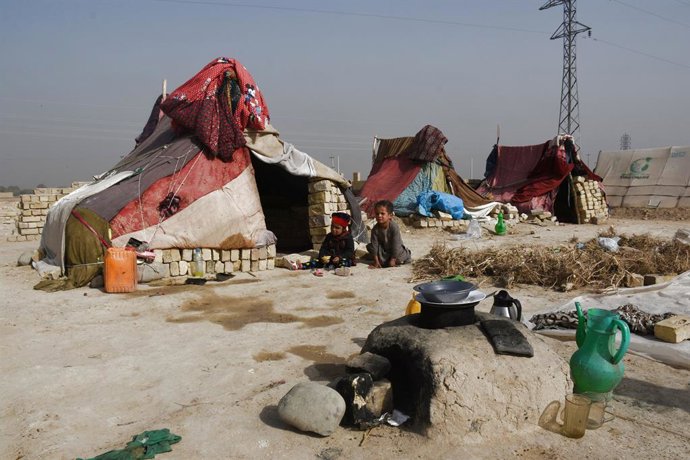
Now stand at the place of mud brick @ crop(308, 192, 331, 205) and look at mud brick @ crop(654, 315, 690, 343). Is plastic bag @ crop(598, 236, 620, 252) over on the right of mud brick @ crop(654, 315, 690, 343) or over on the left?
left

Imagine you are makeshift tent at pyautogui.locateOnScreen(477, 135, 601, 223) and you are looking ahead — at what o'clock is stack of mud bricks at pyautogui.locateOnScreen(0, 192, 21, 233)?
The stack of mud bricks is roughly at 4 o'clock from the makeshift tent.

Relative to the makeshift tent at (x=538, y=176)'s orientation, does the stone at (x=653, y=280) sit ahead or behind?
ahead

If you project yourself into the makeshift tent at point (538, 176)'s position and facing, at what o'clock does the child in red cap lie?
The child in red cap is roughly at 2 o'clock from the makeshift tent.

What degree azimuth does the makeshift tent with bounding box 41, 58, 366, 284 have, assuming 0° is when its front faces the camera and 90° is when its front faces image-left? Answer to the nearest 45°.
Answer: approximately 315°

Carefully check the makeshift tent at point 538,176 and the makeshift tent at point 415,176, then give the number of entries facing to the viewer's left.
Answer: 0

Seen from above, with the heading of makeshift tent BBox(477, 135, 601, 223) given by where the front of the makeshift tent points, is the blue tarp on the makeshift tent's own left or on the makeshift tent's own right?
on the makeshift tent's own right

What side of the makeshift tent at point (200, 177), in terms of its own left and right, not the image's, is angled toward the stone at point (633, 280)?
front

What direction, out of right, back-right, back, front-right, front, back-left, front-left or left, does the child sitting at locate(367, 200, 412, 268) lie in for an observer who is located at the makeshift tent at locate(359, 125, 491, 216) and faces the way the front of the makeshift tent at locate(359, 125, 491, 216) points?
front-right

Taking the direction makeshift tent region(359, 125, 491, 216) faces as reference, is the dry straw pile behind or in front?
in front

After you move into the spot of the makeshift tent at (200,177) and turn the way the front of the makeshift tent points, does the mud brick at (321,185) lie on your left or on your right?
on your left
